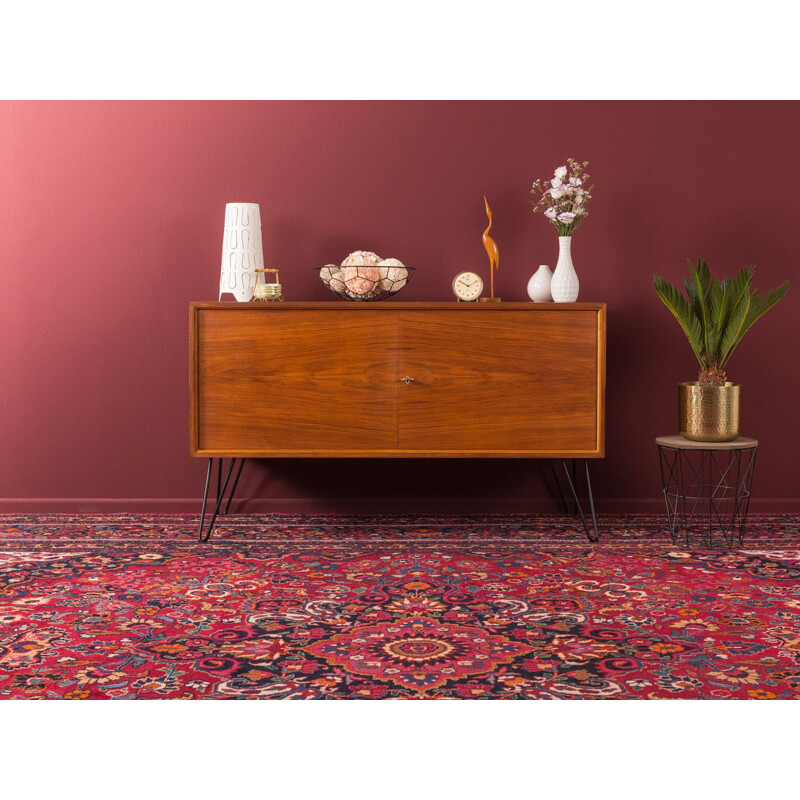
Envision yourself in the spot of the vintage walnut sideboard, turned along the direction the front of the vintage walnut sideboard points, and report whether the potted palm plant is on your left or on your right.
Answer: on your left

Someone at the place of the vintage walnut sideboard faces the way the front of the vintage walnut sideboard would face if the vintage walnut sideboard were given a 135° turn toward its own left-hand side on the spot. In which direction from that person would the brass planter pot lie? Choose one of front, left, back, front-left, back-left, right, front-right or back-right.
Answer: front-right

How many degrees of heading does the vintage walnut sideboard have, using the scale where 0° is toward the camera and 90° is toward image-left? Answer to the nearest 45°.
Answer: approximately 0°
